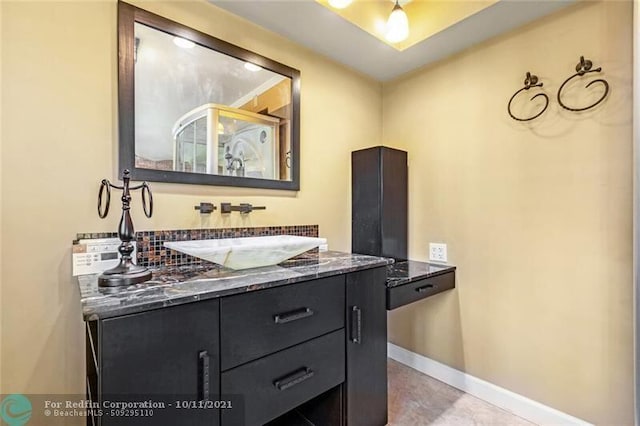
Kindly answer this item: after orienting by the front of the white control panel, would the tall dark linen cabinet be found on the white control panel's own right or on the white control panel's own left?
on the white control panel's own left

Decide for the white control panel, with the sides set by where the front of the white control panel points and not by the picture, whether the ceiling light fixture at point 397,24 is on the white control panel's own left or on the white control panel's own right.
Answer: on the white control panel's own left

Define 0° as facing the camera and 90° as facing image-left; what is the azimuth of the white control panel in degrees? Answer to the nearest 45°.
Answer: approximately 0°

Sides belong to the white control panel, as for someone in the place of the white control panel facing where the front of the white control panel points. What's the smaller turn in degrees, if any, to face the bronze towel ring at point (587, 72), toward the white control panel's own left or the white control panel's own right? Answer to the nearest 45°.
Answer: approximately 45° to the white control panel's own left

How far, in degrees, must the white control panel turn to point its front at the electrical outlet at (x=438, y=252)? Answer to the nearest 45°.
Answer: approximately 90° to its left
